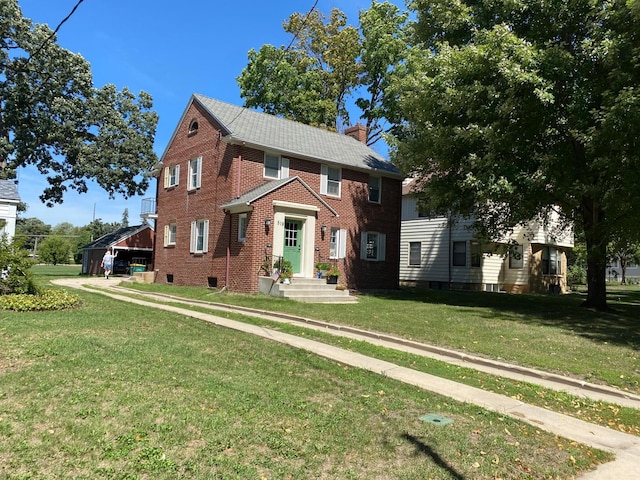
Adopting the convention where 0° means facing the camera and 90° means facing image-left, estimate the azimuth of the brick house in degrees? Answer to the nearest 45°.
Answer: approximately 315°

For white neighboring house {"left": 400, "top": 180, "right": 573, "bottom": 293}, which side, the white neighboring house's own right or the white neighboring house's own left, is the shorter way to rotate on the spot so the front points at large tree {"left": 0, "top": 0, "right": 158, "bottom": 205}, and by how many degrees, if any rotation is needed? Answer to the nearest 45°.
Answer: approximately 135° to the white neighboring house's own right

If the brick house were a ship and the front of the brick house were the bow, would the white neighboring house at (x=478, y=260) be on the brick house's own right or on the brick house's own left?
on the brick house's own left

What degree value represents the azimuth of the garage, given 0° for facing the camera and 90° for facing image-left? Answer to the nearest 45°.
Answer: approximately 315°

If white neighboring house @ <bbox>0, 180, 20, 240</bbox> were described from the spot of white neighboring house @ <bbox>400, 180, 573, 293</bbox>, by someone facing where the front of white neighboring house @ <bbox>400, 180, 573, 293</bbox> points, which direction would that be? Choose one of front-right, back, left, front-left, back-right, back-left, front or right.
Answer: right
